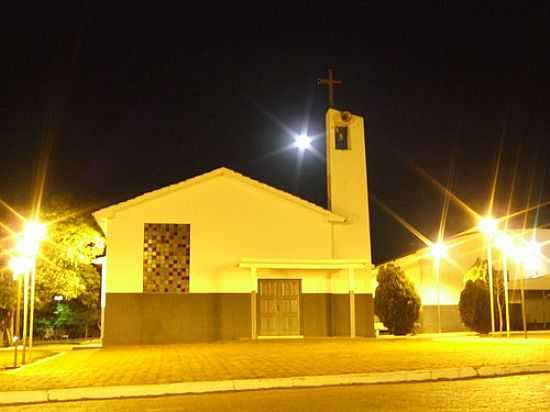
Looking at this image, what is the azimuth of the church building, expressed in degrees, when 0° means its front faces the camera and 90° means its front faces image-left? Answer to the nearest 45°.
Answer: approximately 0°

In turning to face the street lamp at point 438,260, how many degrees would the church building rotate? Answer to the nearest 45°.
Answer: approximately 135° to its left

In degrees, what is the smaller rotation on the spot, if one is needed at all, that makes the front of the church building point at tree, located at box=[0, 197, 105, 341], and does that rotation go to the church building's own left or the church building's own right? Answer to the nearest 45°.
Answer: approximately 135° to the church building's own right

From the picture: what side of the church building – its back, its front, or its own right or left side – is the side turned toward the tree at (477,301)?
left
